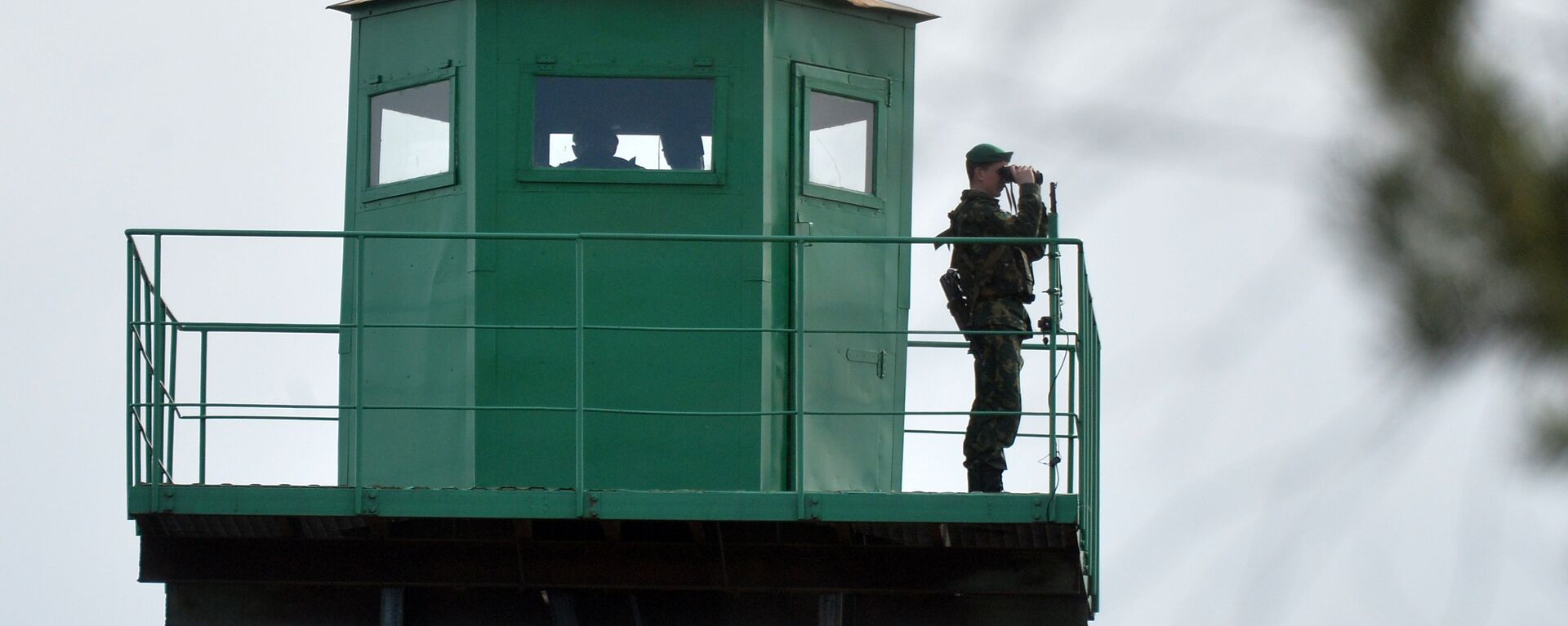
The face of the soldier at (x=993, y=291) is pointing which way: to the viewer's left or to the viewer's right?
to the viewer's right

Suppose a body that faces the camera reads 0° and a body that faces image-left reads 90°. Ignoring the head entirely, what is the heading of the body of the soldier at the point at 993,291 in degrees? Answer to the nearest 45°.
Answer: approximately 270°

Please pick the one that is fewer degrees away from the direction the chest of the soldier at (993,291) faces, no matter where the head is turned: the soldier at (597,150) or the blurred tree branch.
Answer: the blurred tree branch

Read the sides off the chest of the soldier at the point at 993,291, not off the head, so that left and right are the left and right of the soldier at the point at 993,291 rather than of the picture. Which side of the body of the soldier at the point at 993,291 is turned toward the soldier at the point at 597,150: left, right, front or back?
back
